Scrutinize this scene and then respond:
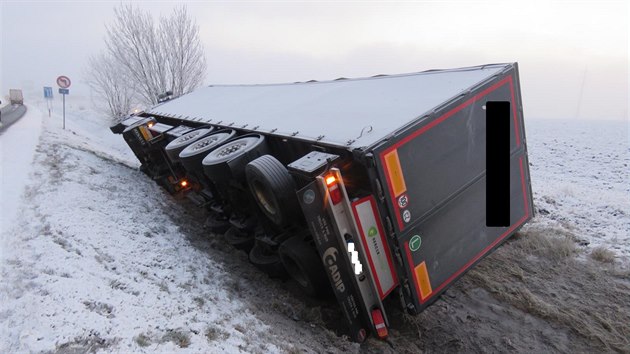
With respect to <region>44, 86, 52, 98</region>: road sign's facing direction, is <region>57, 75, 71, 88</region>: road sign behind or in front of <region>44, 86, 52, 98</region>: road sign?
in front

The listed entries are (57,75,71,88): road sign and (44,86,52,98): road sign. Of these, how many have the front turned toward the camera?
2

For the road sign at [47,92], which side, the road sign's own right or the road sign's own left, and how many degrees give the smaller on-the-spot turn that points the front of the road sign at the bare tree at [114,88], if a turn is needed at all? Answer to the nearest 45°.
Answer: approximately 90° to the road sign's own left

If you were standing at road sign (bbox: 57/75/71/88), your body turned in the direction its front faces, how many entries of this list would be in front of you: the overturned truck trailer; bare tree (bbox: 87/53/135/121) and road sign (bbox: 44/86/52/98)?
1

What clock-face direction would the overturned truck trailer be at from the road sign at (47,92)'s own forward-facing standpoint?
The overturned truck trailer is roughly at 12 o'clock from the road sign.

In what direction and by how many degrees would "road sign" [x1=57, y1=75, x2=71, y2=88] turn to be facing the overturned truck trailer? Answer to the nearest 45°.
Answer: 0° — it already faces it

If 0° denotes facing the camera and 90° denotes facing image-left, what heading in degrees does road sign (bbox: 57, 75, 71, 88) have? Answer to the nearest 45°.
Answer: approximately 0°

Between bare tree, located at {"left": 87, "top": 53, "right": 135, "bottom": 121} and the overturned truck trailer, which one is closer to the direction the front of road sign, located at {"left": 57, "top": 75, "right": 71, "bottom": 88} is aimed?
the overturned truck trailer

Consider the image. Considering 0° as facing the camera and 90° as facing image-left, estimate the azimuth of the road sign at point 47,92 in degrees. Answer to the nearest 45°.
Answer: approximately 0°
